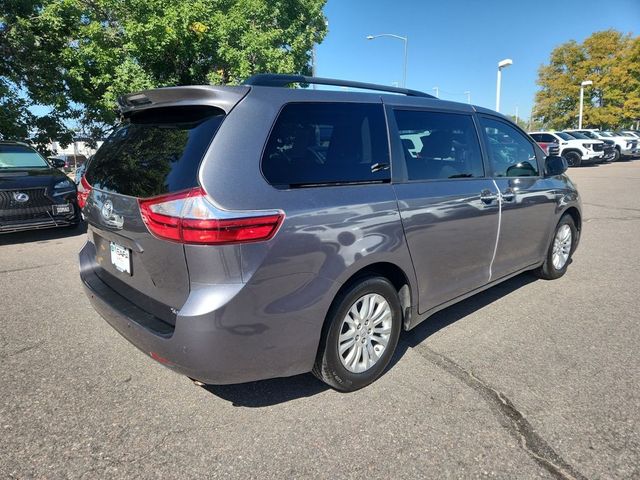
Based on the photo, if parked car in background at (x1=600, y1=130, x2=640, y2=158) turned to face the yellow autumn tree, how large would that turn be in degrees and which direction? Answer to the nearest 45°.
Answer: approximately 135° to its left

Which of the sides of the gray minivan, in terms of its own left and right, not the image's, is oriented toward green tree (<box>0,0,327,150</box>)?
left

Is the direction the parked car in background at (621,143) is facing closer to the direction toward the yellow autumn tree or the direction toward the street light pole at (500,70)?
the street light pole

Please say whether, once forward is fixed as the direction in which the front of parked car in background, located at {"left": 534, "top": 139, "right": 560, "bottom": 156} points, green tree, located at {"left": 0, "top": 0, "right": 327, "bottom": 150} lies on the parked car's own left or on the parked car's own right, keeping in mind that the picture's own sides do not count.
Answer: on the parked car's own right

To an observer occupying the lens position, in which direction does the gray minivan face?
facing away from the viewer and to the right of the viewer

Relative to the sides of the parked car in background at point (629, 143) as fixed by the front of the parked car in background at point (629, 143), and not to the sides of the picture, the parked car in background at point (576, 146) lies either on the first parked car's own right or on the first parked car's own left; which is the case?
on the first parked car's own right

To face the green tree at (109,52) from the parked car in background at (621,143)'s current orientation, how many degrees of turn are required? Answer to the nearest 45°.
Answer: approximately 90° to its right

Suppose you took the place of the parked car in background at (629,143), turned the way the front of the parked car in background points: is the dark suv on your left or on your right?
on your right

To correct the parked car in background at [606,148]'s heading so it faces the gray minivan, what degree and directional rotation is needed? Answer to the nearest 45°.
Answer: approximately 45° to its right

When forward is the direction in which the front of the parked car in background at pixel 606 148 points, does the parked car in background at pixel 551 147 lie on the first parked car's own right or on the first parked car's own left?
on the first parked car's own right
